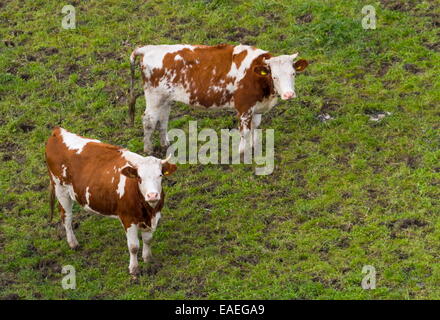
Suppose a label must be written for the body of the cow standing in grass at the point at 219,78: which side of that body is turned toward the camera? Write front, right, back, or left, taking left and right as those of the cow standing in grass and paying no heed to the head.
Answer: right

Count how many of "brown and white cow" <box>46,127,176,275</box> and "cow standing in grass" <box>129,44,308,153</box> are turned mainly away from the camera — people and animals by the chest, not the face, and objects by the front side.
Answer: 0

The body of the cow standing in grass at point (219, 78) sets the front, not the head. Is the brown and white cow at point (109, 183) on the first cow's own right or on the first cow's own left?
on the first cow's own right

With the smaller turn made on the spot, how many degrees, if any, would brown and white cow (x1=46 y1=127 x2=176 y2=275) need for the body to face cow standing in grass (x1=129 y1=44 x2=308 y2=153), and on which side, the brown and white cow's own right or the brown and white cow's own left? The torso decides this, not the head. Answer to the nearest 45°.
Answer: approximately 90° to the brown and white cow's own left

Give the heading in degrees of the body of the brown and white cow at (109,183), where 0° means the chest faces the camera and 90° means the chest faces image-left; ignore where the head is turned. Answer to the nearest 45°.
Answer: approximately 315°
